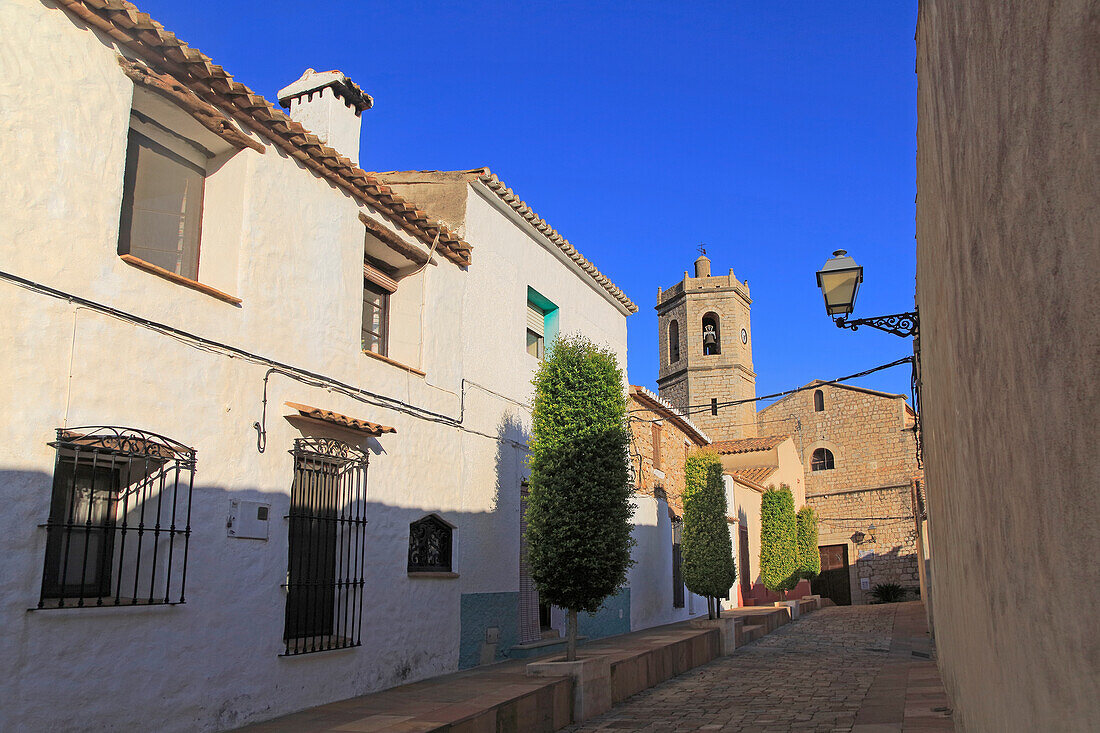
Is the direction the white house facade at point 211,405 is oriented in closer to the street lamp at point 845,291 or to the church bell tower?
the street lamp

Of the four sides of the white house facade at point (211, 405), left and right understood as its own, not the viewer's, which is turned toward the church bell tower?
left

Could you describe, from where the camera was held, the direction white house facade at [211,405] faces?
facing the viewer and to the right of the viewer

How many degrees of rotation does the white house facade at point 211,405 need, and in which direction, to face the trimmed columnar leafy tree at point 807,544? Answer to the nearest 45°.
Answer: approximately 90° to its left

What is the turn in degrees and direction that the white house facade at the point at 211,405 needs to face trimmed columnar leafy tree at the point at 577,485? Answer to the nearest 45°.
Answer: approximately 90° to its left

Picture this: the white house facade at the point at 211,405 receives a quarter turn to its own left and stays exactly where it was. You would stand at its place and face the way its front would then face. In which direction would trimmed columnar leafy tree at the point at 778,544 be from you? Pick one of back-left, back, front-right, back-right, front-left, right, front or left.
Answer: front

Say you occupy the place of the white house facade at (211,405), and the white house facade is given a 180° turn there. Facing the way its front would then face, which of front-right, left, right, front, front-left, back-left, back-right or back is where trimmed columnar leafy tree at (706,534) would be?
right

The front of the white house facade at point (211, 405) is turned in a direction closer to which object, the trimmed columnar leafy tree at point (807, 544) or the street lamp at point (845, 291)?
the street lamp
